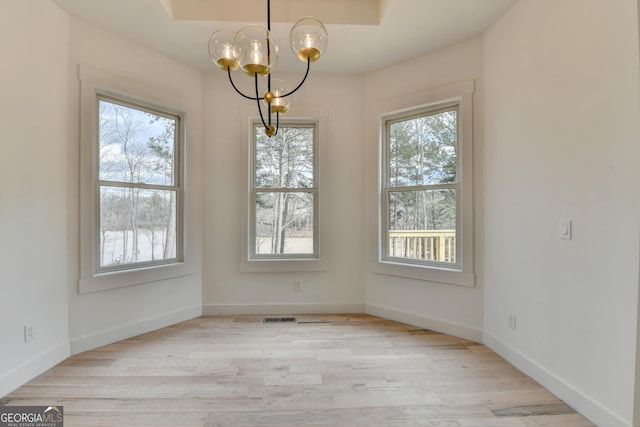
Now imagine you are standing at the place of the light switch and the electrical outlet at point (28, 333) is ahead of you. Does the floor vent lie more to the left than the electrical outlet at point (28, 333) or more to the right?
right

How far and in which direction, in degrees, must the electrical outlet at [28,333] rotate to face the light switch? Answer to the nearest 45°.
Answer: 0° — it already faces it

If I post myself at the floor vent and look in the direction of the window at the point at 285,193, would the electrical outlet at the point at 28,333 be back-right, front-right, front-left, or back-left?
back-left

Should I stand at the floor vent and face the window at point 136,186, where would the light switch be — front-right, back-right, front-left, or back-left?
back-left

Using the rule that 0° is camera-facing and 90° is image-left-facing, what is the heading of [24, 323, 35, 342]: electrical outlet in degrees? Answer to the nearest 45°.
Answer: approximately 315°

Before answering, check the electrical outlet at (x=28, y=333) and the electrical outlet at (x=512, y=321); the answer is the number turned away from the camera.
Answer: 0

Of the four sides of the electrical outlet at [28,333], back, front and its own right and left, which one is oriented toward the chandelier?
front

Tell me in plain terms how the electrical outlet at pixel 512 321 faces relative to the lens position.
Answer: facing the viewer and to the left of the viewer

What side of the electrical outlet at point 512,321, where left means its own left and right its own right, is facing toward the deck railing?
right

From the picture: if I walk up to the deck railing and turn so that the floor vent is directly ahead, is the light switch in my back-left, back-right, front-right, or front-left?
front-left
